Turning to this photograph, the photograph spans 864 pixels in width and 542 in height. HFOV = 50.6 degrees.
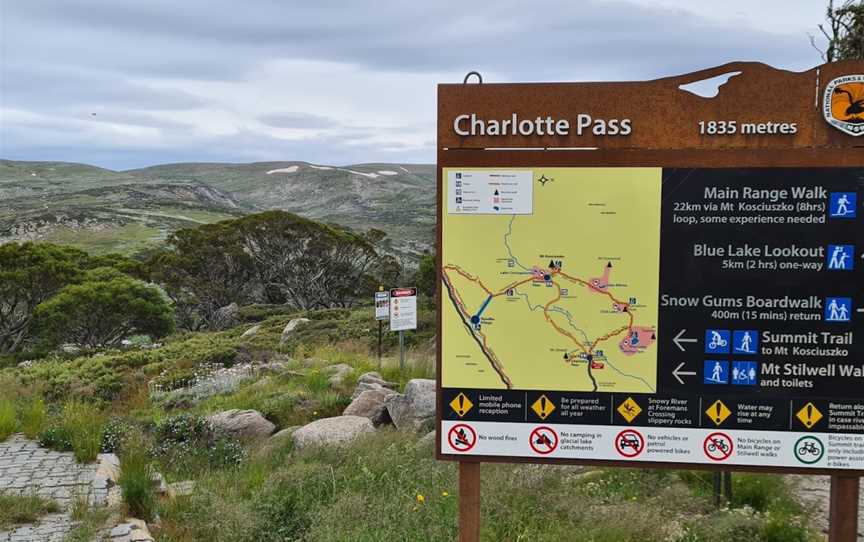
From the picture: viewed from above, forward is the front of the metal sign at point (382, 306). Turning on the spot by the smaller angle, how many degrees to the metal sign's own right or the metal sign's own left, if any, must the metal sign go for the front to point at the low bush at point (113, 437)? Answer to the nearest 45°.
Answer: approximately 45° to the metal sign's own right

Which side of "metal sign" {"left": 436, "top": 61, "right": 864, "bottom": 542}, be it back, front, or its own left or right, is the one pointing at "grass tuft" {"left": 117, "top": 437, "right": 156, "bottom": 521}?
right

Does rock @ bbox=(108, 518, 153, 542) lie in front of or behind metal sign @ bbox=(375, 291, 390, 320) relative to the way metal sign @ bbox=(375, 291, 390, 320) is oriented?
in front

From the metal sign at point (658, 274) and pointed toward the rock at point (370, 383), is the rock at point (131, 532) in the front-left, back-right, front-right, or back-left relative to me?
front-left

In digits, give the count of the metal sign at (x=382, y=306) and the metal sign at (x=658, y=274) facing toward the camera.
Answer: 2

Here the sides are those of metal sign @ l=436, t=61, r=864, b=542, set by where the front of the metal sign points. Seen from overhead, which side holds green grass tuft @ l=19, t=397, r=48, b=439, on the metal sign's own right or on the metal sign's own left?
on the metal sign's own right

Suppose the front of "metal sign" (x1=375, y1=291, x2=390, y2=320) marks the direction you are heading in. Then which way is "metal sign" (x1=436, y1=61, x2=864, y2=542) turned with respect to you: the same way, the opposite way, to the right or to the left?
the same way

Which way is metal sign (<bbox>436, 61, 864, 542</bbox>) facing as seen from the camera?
toward the camera

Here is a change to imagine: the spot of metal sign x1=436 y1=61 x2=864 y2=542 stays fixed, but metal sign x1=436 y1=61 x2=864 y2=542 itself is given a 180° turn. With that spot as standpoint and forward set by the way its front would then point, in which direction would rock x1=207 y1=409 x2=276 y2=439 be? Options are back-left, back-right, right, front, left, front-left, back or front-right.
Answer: front-left

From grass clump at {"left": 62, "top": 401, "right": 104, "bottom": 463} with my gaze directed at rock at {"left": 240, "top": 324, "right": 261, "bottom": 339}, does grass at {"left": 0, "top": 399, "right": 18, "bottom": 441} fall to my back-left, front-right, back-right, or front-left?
front-left

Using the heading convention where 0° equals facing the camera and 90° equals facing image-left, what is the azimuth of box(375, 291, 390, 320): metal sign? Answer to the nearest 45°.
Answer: approximately 0°
